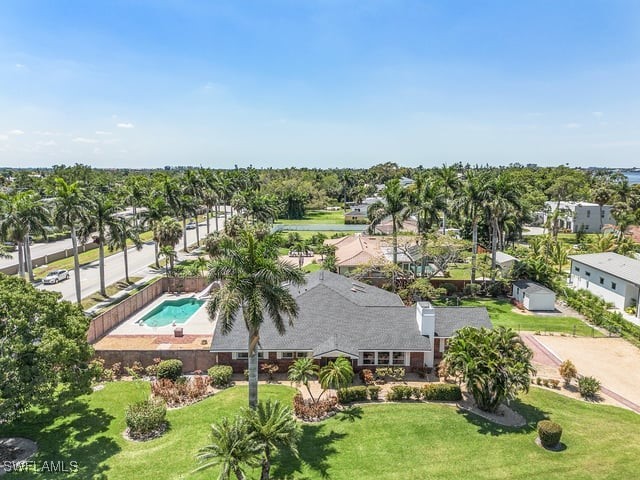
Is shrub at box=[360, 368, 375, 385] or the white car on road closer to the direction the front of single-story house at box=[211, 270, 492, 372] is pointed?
the shrub

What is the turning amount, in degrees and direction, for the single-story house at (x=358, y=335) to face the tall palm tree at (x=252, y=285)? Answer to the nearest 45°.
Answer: approximately 45° to its right

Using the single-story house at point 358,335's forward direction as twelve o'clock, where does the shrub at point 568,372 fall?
The shrub is roughly at 9 o'clock from the single-story house.

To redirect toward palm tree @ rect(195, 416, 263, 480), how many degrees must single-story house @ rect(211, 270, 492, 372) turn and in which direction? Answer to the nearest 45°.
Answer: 0° — it already faces it

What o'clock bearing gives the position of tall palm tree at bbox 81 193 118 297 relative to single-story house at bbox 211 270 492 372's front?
The tall palm tree is roughly at 4 o'clock from the single-story house.

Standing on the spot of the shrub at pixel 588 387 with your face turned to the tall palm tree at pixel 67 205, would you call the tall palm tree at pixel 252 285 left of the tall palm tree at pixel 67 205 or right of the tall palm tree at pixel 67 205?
left

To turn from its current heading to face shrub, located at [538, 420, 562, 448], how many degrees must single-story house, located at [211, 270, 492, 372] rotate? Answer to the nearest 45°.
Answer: approximately 45° to its left

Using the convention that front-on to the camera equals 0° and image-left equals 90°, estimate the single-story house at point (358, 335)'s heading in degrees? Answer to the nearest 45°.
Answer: approximately 0°

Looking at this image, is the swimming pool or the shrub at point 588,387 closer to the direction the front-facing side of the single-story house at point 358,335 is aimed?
the shrub

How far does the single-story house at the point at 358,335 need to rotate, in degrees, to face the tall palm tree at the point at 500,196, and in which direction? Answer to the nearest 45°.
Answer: approximately 135° to its left
